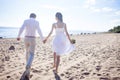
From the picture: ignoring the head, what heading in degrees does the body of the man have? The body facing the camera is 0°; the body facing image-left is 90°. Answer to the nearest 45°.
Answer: approximately 180°

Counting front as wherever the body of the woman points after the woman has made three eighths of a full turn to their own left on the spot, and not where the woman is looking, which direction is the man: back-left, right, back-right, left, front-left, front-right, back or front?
front-right

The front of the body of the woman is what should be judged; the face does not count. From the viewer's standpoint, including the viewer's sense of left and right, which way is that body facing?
facing away from the viewer
